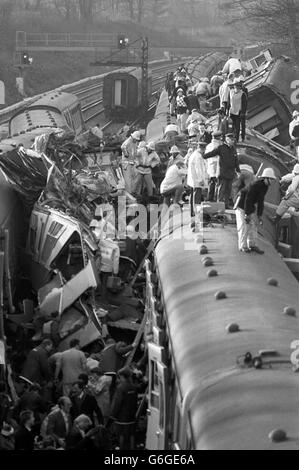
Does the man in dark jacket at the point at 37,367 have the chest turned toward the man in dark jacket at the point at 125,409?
no

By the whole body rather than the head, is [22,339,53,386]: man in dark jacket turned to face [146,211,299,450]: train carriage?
no

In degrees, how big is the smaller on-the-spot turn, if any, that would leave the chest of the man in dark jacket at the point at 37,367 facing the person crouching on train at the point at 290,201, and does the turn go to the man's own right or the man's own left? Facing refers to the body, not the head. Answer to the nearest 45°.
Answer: approximately 45° to the man's own right

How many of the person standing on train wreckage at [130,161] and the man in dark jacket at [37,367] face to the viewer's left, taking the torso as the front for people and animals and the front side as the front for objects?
0

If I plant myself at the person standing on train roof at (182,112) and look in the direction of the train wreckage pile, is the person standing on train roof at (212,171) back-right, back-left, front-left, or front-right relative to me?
front-left

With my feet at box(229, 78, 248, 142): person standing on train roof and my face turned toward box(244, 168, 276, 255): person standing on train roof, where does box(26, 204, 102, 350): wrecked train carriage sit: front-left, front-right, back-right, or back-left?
front-right

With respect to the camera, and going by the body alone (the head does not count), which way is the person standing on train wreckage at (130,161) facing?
to the viewer's right

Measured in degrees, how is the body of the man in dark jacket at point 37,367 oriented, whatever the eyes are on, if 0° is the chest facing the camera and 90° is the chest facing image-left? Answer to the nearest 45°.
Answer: approximately 225°

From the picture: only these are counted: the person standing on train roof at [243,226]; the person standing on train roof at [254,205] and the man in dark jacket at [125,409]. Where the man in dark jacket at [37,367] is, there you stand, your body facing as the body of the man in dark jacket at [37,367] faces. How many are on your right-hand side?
3

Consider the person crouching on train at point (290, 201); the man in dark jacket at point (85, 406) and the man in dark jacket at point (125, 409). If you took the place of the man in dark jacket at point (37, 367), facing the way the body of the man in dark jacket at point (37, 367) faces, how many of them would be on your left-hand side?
0
